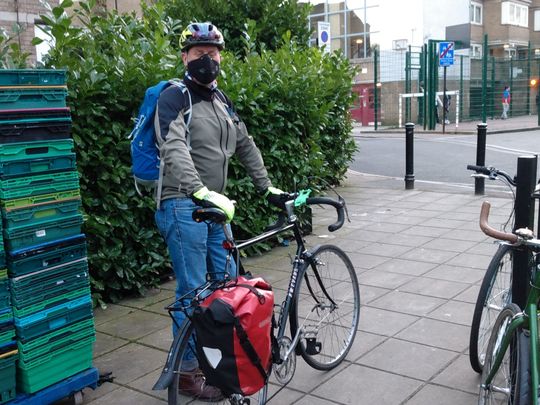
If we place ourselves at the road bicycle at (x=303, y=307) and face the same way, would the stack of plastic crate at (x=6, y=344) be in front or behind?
behind

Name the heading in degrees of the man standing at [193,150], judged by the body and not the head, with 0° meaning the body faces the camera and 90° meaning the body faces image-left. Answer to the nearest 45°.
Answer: approximately 315°

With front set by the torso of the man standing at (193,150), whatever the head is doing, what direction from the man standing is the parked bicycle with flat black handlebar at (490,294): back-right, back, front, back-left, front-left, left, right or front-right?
front-left

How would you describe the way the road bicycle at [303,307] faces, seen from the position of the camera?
facing away from the viewer and to the right of the viewer

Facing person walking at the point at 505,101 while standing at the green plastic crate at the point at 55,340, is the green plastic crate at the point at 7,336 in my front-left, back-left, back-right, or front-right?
back-left

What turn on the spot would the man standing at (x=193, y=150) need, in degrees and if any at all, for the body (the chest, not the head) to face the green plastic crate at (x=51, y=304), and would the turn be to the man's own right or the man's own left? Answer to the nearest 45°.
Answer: approximately 135° to the man's own right

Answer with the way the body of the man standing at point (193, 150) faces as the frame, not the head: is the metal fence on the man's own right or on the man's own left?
on the man's own left

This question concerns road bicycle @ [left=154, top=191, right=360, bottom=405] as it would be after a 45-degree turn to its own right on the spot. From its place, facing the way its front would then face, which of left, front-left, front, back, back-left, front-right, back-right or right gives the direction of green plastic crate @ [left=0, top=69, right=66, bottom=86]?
back

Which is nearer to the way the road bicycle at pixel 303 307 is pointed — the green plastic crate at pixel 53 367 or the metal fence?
the metal fence

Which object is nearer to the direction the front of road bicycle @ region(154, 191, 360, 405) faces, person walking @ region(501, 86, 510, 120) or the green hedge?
the person walking
